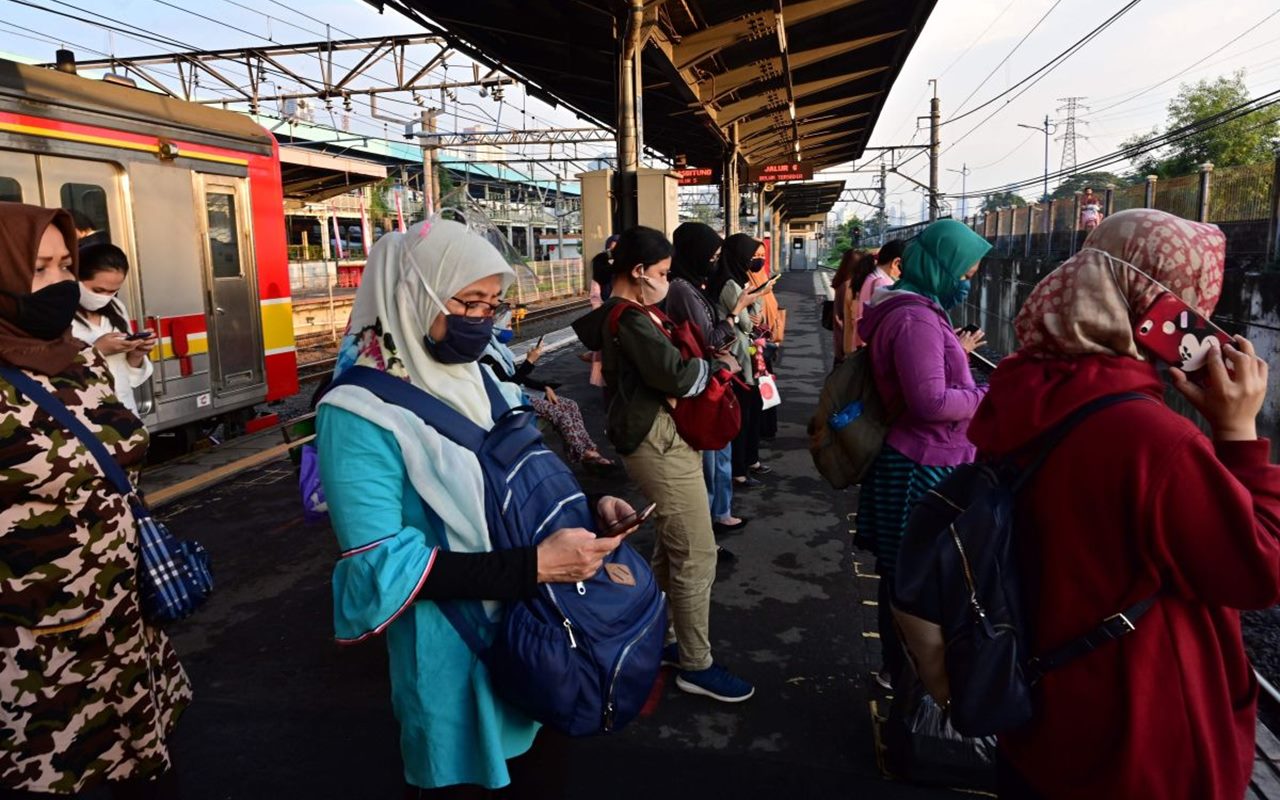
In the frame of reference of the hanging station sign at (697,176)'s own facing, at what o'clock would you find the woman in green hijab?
The woman in green hijab is roughly at 12 o'clock from the hanging station sign.

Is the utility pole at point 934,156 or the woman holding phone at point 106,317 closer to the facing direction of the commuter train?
the utility pole

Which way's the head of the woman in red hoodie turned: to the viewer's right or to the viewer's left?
to the viewer's right

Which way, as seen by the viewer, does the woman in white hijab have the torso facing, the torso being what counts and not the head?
to the viewer's right

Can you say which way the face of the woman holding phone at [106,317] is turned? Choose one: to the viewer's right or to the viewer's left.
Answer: to the viewer's right

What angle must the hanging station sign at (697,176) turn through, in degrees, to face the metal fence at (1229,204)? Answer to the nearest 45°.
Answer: approximately 45° to its left

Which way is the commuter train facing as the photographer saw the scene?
facing away from the viewer and to the right of the viewer
